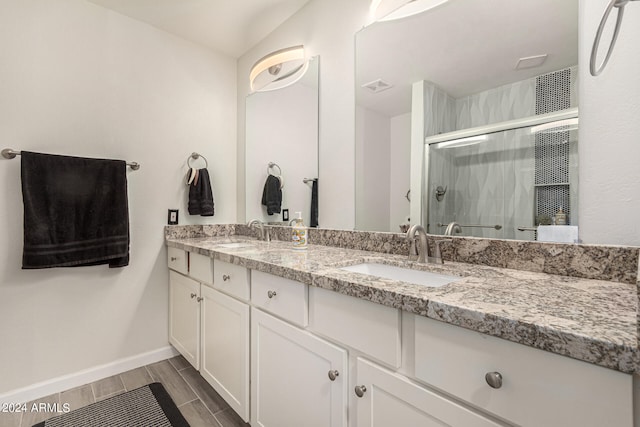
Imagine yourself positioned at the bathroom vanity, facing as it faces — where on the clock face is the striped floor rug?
The striped floor rug is roughly at 2 o'clock from the bathroom vanity.

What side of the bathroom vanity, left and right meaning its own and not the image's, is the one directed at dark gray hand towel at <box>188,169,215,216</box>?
right

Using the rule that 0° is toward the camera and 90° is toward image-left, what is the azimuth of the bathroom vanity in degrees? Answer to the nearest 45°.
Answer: approximately 45°

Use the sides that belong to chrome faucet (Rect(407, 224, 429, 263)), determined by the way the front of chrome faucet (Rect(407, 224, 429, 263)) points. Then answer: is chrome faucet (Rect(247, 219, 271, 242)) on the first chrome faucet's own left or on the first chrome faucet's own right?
on the first chrome faucet's own right

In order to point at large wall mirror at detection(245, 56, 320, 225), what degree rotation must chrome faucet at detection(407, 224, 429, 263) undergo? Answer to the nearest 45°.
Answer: approximately 90° to its right

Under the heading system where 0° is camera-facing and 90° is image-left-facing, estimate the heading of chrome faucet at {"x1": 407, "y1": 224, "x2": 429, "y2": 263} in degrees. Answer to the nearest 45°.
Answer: approximately 45°

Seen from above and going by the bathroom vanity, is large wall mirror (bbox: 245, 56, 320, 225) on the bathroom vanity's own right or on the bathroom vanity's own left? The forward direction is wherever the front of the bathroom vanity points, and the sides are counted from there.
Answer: on the bathroom vanity's own right

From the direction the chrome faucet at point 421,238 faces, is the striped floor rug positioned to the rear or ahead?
ahead
